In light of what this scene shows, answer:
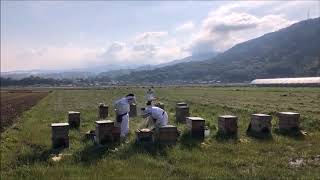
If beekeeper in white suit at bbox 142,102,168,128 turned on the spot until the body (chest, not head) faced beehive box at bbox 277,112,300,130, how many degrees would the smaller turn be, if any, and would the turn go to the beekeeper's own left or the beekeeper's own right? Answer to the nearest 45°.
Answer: approximately 180°

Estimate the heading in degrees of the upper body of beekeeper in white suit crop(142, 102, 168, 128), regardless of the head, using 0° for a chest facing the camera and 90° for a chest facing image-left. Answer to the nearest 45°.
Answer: approximately 90°

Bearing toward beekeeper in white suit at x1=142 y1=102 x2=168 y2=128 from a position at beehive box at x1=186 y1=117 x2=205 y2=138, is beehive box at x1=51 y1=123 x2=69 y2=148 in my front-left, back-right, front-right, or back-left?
front-left

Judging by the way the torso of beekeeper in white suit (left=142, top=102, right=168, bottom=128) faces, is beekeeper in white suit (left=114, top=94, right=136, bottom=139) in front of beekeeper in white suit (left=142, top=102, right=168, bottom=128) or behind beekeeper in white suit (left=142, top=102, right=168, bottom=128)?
in front

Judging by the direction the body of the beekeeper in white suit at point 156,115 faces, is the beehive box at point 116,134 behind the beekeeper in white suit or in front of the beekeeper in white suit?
in front

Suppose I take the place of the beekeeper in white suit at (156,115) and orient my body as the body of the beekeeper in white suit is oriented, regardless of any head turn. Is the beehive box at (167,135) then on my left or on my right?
on my left
